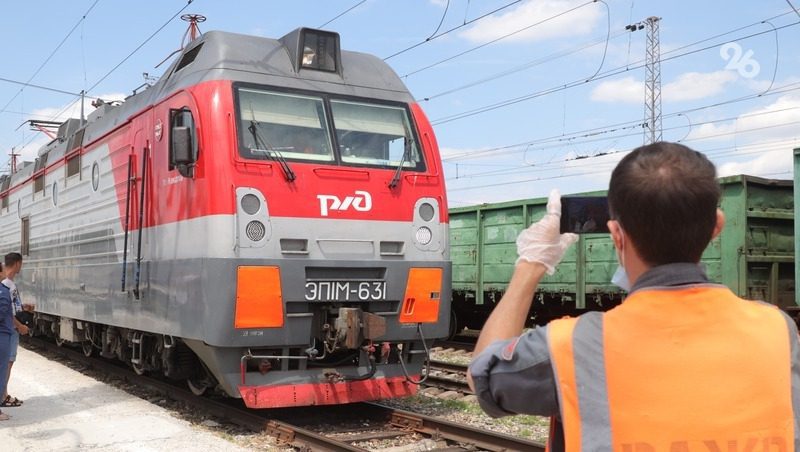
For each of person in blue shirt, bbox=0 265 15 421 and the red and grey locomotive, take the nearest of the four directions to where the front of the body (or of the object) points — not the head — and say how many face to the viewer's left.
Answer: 0

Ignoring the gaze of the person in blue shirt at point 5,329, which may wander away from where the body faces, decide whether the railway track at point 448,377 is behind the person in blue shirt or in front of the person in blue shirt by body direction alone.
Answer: in front

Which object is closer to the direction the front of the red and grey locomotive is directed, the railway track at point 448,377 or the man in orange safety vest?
the man in orange safety vest

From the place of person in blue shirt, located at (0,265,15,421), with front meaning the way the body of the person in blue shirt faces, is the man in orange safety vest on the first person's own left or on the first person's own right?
on the first person's own right

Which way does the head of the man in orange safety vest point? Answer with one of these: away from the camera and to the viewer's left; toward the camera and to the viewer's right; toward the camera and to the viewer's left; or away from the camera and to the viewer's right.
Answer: away from the camera and to the viewer's left

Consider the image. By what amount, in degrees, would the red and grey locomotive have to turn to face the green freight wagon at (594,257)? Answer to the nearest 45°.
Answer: approximately 90° to its left

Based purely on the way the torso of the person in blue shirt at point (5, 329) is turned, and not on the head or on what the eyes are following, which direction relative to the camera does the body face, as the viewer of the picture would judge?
to the viewer's right

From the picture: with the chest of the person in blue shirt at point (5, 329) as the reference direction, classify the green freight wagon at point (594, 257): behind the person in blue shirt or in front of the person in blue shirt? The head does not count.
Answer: in front

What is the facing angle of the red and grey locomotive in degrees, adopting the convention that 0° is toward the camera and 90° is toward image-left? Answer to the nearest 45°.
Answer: approximately 315°

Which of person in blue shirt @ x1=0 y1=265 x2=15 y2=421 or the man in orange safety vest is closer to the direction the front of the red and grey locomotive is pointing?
the man in orange safety vest
